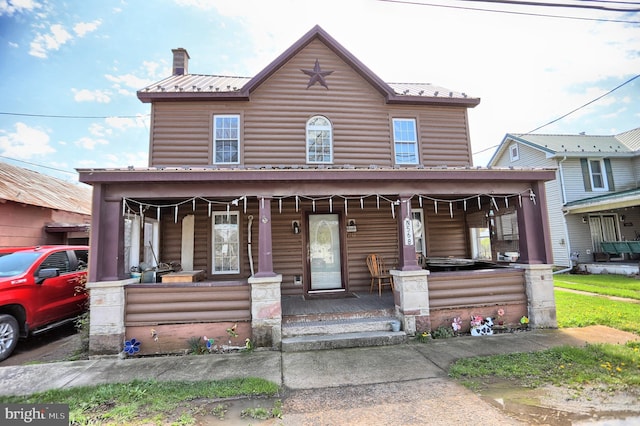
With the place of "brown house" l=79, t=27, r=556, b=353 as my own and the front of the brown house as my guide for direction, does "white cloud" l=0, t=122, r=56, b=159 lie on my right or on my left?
on my right

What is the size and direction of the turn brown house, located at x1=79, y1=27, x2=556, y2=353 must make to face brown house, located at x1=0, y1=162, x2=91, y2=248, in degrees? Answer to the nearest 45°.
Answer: approximately 90° to its right

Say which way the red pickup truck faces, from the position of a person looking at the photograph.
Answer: facing the viewer and to the left of the viewer

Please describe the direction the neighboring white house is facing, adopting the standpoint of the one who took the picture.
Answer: facing the viewer and to the right of the viewer

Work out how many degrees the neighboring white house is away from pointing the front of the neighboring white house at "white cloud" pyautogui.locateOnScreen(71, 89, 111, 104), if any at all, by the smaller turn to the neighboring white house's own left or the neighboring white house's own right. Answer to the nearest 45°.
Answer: approximately 90° to the neighboring white house's own right

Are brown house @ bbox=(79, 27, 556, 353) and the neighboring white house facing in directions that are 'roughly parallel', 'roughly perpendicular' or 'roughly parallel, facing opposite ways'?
roughly parallel

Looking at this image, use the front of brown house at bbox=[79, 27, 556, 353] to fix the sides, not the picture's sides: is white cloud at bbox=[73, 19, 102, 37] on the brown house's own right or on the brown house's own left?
on the brown house's own right

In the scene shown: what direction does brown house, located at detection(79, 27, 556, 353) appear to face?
toward the camera

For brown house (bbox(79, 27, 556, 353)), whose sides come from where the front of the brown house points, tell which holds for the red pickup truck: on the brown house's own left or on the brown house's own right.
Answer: on the brown house's own right

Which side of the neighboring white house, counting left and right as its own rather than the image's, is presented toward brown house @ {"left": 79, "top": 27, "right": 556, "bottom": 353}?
right

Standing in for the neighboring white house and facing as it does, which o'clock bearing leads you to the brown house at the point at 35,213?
The brown house is roughly at 3 o'clock from the neighboring white house.

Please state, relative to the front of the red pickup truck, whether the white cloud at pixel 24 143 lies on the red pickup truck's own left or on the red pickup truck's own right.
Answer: on the red pickup truck's own right

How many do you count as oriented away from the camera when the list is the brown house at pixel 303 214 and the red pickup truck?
0

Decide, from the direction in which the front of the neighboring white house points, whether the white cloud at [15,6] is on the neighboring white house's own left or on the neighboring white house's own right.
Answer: on the neighboring white house's own right
